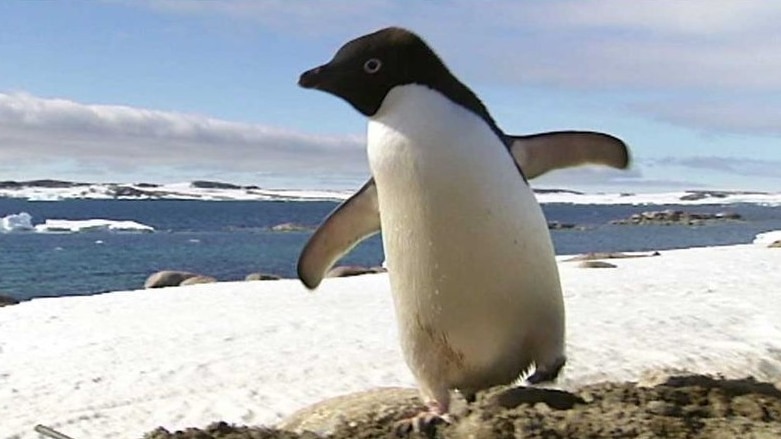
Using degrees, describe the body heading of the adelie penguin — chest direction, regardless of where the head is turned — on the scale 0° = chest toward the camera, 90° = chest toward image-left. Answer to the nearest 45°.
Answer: approximately 45°

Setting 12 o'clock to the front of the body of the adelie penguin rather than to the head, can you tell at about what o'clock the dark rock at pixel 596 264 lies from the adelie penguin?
The dark rock is roughly at 5 o'clock from the adelie penguin.
